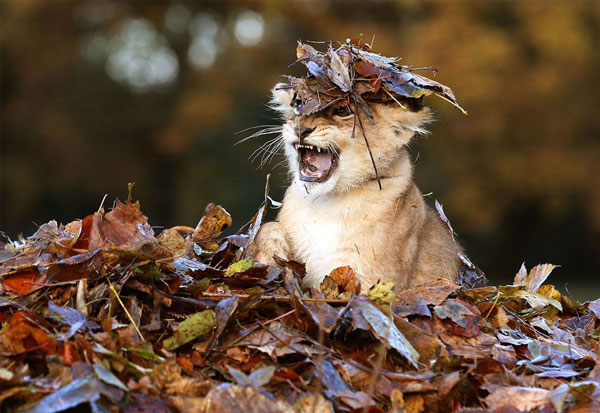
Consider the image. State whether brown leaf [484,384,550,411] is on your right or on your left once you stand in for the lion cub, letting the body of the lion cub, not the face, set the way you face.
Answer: on your left

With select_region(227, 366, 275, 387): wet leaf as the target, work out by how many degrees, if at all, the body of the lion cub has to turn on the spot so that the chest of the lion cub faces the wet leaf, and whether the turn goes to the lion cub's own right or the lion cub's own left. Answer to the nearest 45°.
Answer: approximately 45° to the lion cub's own left

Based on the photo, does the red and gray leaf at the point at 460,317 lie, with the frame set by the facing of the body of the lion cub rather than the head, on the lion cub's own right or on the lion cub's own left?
on the lion cub's own left

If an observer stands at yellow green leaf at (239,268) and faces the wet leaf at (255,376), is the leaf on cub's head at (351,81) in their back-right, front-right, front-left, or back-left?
back-left

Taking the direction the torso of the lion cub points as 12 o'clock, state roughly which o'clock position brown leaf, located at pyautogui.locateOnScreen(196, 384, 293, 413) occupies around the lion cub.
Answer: The brown leaf is roughly at 11 o'clock from the lion cub.

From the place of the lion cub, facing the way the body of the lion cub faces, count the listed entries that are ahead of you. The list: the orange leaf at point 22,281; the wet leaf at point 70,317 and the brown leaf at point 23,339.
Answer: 3

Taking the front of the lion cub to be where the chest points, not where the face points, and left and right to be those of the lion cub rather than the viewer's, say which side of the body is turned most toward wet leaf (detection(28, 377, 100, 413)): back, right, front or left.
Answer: front

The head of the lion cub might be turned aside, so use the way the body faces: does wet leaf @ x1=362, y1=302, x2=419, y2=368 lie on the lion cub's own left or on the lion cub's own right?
on the lion cub's own left

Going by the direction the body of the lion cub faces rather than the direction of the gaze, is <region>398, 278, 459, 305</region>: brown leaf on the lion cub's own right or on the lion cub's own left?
on the lion cub's own left

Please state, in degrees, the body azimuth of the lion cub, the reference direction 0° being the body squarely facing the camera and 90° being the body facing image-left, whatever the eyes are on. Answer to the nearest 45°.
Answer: approximately 45°

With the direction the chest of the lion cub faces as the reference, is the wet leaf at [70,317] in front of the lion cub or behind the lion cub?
in front
